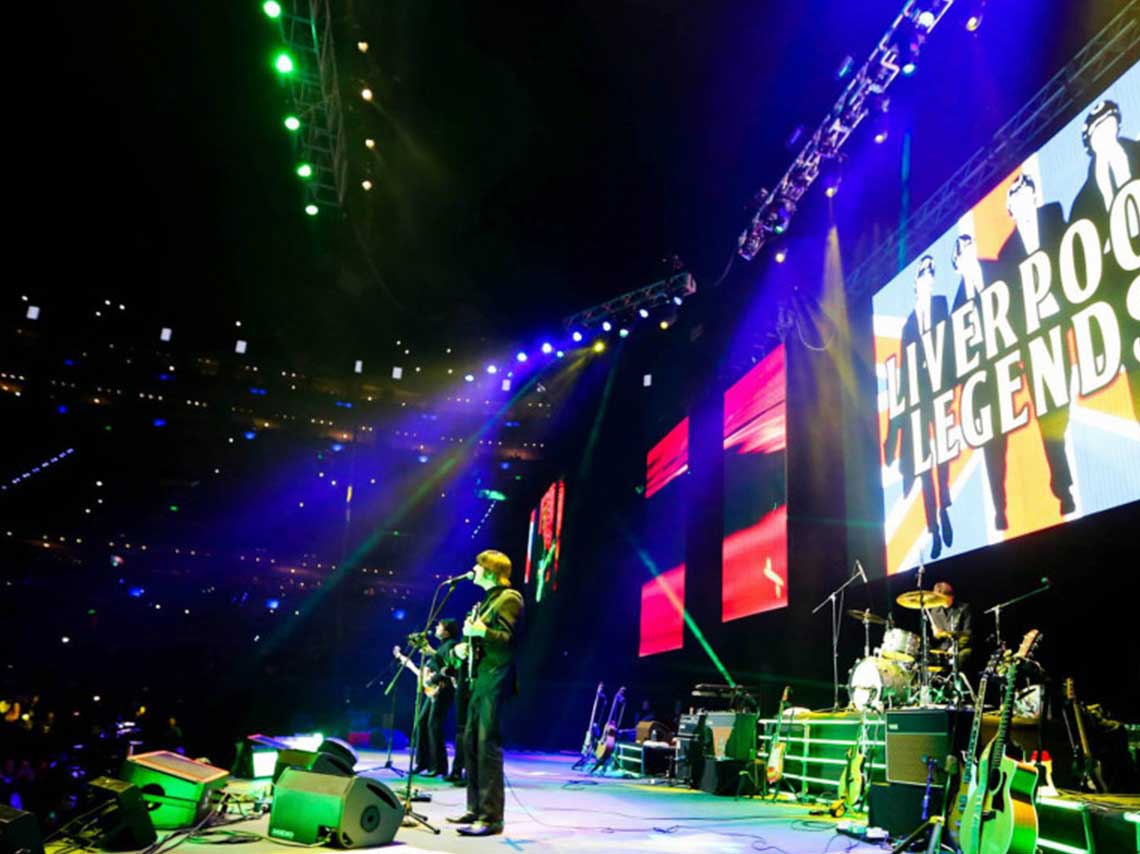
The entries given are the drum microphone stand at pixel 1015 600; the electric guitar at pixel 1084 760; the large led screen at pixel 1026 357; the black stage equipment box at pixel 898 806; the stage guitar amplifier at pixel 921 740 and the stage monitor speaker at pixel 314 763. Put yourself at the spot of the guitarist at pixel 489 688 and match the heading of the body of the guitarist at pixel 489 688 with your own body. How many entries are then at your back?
5

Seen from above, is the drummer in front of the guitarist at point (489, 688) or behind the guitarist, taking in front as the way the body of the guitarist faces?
behind

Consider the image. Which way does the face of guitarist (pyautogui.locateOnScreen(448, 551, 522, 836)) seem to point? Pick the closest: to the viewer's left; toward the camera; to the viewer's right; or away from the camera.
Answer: to the viewer's left

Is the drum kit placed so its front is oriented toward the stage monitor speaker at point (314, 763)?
yes

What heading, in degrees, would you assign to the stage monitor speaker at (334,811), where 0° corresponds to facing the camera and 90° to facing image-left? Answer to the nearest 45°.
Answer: approximately 225°

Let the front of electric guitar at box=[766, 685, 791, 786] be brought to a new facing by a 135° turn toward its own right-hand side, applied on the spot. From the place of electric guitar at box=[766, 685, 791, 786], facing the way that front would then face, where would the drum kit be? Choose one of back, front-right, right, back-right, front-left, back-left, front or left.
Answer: back-right
